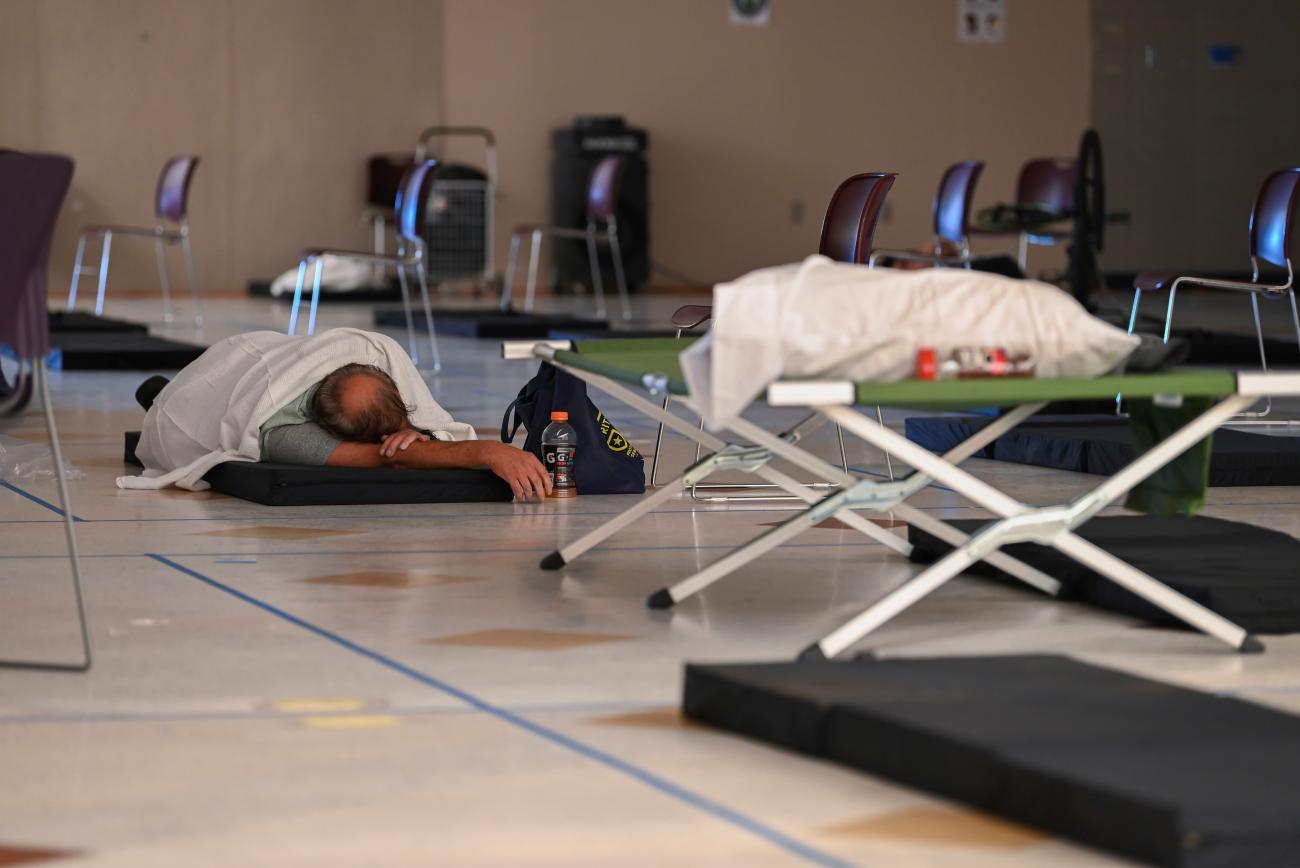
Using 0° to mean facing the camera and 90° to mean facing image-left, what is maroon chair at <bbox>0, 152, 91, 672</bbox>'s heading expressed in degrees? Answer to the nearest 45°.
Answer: approximately 90°

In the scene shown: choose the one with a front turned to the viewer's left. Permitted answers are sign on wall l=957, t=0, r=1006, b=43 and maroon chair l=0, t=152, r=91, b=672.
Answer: the maroon chair

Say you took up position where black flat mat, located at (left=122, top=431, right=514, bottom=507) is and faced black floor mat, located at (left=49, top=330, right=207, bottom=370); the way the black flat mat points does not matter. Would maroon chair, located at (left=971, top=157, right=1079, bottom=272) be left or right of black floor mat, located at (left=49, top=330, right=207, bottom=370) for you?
right

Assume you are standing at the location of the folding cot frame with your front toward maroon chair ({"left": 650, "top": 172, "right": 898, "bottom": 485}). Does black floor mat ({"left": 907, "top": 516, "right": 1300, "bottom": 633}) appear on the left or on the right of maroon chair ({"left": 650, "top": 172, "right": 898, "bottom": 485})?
right

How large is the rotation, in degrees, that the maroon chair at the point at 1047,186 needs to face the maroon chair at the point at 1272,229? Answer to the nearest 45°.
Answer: approximately 45° to its left

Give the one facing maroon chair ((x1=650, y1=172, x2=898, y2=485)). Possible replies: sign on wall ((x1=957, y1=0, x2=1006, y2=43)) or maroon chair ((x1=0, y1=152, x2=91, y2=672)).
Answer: the sign on wall

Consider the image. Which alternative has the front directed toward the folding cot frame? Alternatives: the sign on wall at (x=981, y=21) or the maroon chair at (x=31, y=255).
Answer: the sign on wall

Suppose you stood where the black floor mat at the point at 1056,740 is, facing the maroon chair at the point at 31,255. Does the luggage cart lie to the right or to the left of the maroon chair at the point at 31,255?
right
